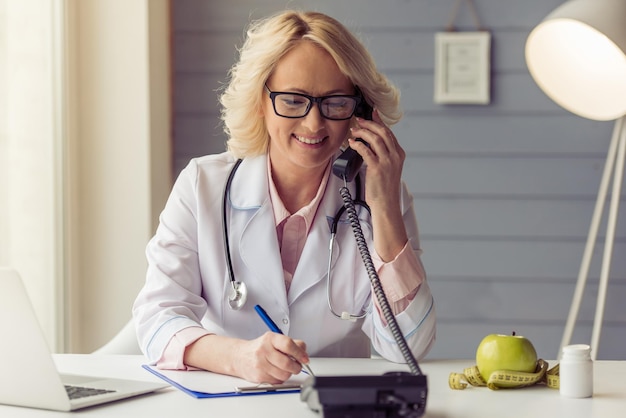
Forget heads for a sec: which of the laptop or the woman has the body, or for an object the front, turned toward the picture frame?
the laptop

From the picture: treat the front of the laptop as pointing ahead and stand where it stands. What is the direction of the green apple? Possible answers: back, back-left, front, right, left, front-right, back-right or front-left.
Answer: front-right

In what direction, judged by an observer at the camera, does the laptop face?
facing away from the viewer and to the right of the viewer

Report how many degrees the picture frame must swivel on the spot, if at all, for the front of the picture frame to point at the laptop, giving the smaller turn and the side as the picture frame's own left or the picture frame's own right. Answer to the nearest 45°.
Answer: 0° — it already faces it

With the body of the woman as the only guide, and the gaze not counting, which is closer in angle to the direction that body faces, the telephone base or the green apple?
the telephone base

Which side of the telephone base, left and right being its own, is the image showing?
back

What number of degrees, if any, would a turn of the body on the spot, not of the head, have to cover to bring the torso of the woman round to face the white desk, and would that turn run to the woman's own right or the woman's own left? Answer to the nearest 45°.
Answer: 0° — they already face it
